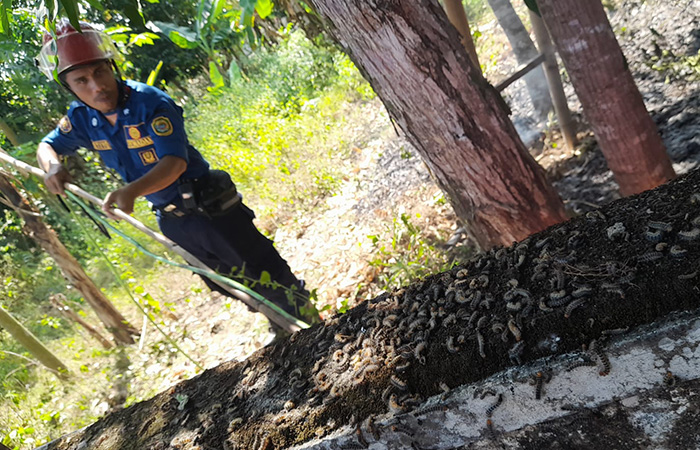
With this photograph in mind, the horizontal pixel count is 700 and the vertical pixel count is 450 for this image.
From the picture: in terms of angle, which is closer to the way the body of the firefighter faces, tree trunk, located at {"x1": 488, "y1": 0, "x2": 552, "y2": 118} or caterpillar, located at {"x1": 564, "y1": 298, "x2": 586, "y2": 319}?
the caterpillar

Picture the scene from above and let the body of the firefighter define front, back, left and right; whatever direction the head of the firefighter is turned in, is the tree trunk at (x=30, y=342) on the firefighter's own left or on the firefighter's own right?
on the firefighter's own right

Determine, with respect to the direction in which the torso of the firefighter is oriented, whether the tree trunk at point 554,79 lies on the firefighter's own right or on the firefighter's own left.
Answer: on the firefighter's own left

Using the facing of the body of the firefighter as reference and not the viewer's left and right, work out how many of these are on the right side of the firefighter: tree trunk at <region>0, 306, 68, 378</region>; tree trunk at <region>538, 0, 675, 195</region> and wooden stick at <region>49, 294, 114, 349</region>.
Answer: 2

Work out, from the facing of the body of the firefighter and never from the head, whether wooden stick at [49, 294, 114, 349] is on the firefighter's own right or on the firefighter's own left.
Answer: on the firefighter's own right

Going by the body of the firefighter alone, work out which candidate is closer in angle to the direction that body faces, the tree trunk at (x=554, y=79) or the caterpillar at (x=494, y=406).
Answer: the caterpillar

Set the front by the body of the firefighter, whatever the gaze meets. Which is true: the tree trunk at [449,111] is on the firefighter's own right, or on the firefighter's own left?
on the firefighter's own left

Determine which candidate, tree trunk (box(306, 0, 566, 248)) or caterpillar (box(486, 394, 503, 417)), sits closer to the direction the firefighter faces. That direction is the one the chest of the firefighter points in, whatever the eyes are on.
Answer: the caterpillar

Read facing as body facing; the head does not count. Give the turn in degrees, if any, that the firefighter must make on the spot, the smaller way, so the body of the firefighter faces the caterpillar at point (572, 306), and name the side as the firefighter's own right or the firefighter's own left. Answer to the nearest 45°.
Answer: approximately 45° to the firefighter's own left

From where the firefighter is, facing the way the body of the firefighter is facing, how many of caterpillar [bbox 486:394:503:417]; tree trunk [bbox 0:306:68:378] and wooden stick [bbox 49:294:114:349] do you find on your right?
2

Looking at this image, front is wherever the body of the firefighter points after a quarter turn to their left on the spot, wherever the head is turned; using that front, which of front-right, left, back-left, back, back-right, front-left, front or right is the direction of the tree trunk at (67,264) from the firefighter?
back

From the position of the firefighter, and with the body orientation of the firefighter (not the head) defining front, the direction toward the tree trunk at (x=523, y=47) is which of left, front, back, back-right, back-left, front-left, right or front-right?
back-left
